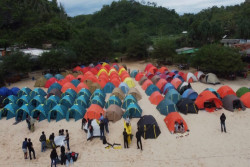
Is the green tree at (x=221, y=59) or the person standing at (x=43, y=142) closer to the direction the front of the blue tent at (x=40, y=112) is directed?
the person standing

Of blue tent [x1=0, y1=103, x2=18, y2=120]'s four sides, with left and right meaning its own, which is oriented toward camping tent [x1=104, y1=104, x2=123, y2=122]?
left

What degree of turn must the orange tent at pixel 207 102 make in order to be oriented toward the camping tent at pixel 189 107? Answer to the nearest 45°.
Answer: approximately 45° to its right

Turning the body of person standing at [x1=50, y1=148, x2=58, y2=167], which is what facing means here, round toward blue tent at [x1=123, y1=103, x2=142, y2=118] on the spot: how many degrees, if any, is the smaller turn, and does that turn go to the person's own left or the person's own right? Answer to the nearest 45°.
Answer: approximately 45° to the person's own right

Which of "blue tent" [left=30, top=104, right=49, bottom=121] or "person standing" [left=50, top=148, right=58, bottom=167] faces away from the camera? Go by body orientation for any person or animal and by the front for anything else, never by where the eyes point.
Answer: the person standing

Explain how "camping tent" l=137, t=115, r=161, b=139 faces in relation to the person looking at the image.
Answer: facing the viewer

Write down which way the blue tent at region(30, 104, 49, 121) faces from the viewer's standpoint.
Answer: facing the viewer and to the left of the viewer

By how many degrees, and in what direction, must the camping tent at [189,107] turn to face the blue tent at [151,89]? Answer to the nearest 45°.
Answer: approximately 180°

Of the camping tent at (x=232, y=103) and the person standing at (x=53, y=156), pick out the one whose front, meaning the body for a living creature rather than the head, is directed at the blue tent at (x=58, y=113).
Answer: the person standing

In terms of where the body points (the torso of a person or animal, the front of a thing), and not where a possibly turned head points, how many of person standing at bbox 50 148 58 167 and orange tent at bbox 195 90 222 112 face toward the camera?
1

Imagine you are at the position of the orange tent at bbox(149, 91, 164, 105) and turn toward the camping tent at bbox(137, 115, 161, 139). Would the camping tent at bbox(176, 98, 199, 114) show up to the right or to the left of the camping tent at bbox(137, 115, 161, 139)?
left

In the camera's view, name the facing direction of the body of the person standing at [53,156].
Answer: away from the camera

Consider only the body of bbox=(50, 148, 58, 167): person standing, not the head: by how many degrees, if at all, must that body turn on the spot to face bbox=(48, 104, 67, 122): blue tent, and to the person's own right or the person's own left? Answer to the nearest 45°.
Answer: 0° — they already face it
